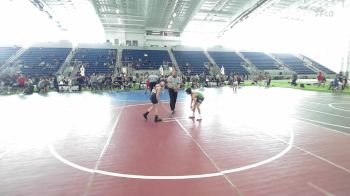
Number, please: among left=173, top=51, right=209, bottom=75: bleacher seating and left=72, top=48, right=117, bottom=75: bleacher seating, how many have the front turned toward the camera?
2

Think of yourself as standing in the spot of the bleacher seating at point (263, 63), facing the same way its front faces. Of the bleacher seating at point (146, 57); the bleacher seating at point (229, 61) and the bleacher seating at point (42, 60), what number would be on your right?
3

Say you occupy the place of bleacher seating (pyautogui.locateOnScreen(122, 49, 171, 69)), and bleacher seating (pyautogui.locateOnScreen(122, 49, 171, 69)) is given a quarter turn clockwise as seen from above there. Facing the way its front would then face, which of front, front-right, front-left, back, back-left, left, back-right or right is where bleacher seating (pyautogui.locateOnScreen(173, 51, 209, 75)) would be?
back

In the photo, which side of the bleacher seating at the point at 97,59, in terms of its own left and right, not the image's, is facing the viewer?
front

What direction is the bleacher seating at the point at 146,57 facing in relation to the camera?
toward the camera

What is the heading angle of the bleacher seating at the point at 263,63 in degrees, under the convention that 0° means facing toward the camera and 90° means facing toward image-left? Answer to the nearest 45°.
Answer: approximately 315°

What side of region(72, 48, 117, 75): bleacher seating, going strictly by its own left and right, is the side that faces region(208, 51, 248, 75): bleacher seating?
left

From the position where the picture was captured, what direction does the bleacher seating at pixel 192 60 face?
facing the viewer

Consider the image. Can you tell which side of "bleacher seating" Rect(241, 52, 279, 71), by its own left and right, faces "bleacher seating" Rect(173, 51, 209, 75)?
right

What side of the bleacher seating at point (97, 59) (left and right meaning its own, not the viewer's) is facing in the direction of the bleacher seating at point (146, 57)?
left

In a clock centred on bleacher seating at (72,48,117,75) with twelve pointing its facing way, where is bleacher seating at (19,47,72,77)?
bleacher seating at (19,47,72,77) is roughly at 3 o'clock from bleacher seating at (72,48,117,75).
